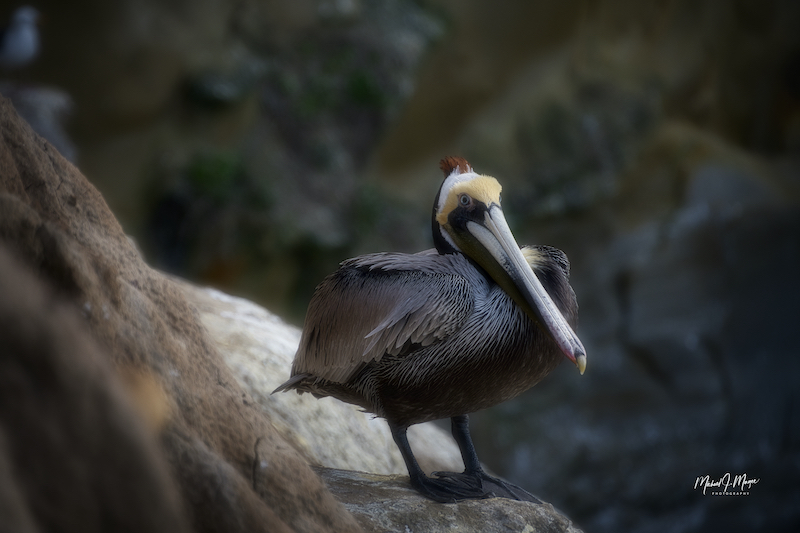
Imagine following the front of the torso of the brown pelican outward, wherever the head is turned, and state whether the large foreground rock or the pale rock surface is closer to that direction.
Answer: the large foreground rock

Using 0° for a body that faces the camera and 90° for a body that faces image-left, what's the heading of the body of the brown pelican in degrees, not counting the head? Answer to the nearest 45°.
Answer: approximately 315°

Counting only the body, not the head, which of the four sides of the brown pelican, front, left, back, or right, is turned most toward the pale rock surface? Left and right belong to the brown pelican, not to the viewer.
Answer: back

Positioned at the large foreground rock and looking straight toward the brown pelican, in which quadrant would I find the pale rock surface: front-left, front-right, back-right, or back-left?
front-left

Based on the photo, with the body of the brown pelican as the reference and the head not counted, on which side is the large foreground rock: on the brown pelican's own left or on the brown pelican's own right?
on the brown pelican's own right
